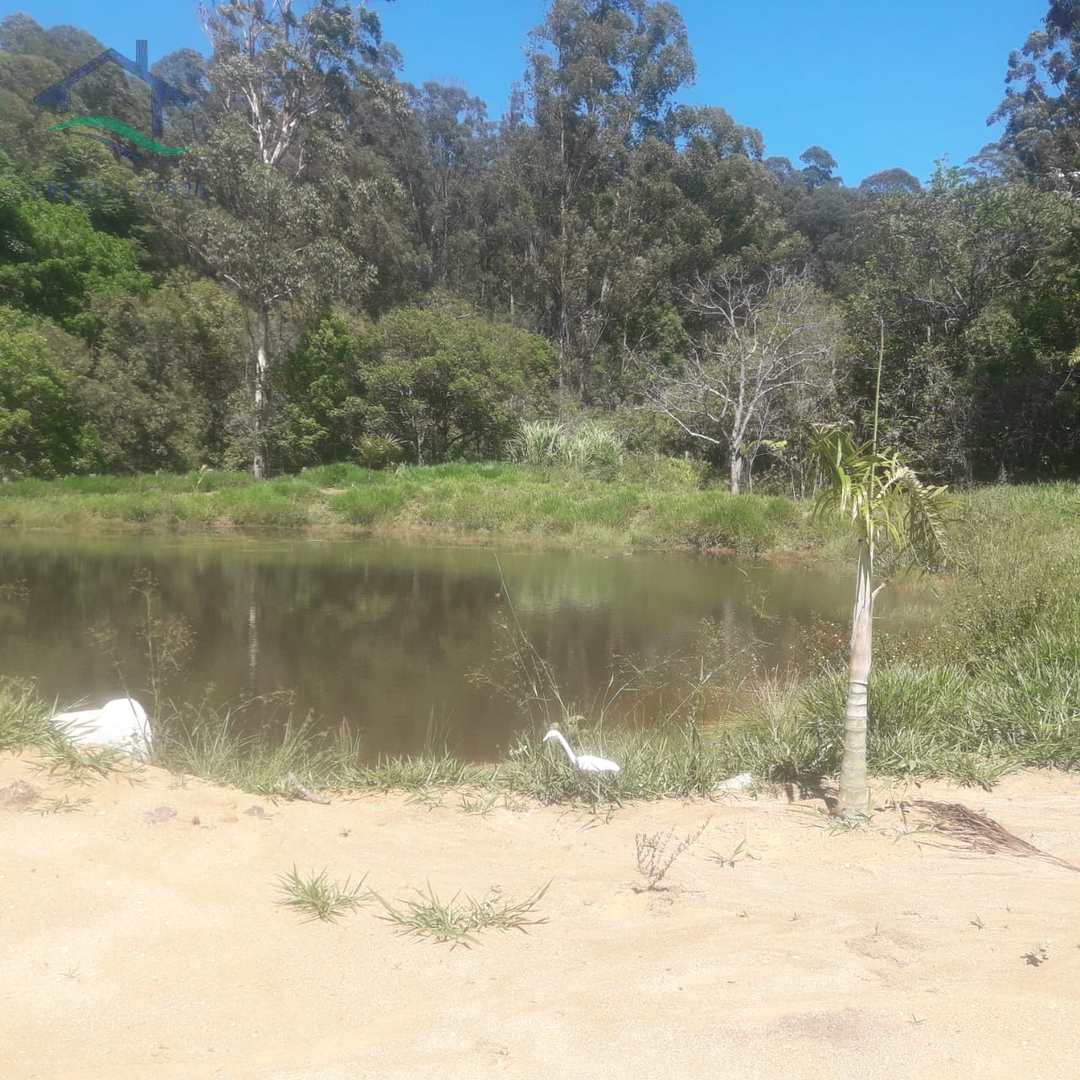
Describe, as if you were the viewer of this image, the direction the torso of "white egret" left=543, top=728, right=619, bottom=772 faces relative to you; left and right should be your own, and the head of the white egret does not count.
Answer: facing to the left of the viewer

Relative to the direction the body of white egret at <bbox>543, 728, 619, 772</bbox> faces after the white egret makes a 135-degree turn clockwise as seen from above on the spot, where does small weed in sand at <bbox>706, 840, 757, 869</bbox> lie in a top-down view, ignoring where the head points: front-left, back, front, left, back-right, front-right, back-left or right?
right

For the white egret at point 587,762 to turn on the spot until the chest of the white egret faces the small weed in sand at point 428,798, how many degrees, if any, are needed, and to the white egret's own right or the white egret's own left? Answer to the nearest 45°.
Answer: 0° — it already faces it

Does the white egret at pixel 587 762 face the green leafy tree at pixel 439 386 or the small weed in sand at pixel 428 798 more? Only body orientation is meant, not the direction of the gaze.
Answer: the small weed in sand

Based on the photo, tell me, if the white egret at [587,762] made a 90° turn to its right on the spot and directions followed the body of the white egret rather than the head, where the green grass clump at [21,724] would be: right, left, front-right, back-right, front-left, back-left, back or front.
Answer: left

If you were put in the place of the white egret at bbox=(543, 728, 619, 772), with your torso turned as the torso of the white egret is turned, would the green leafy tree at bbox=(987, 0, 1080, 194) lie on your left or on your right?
on your right

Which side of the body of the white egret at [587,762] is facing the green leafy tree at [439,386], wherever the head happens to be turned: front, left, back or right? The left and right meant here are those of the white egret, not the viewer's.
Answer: right
